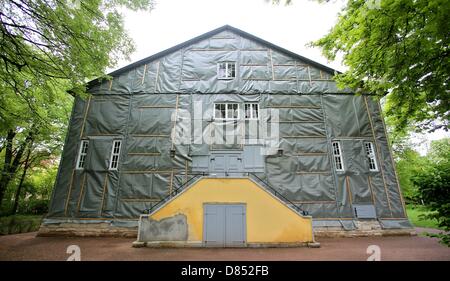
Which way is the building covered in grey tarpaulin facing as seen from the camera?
toward the camera

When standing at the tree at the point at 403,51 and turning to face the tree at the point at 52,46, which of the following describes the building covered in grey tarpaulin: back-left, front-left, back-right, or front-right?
front-right

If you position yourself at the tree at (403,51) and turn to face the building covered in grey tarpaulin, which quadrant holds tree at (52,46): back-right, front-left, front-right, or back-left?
front-left

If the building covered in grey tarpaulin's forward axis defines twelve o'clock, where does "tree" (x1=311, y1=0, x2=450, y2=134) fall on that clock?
The tree is roughly at 11 o'clock from the building covered in grey tarpaulin.

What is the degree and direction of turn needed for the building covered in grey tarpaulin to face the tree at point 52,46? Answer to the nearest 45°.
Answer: approximately 45° to its right
